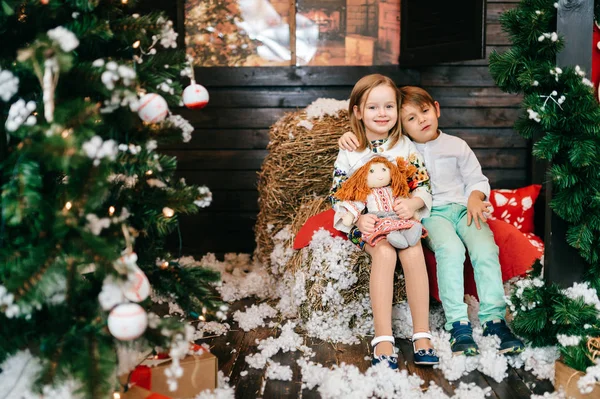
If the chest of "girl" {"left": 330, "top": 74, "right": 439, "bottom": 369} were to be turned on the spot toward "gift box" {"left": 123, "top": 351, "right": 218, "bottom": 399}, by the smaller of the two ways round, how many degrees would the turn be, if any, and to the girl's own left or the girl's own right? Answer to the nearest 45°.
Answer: approximately 45° to the girl's own right

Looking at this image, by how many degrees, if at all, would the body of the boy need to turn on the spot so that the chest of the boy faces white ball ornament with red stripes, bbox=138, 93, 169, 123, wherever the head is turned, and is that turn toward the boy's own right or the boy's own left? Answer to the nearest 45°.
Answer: approximately 45° to the boy's own right

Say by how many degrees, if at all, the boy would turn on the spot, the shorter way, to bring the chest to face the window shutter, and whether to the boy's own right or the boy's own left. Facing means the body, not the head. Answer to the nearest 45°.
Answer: approximately 180°

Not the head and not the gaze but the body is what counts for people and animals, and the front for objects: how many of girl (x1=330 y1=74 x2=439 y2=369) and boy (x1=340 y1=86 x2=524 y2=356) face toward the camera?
2

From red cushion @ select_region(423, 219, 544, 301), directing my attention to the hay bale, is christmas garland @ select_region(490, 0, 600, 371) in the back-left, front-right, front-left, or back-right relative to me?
back-left

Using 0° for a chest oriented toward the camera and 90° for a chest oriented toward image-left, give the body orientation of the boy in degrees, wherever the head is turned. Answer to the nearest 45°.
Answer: approximately 0°
